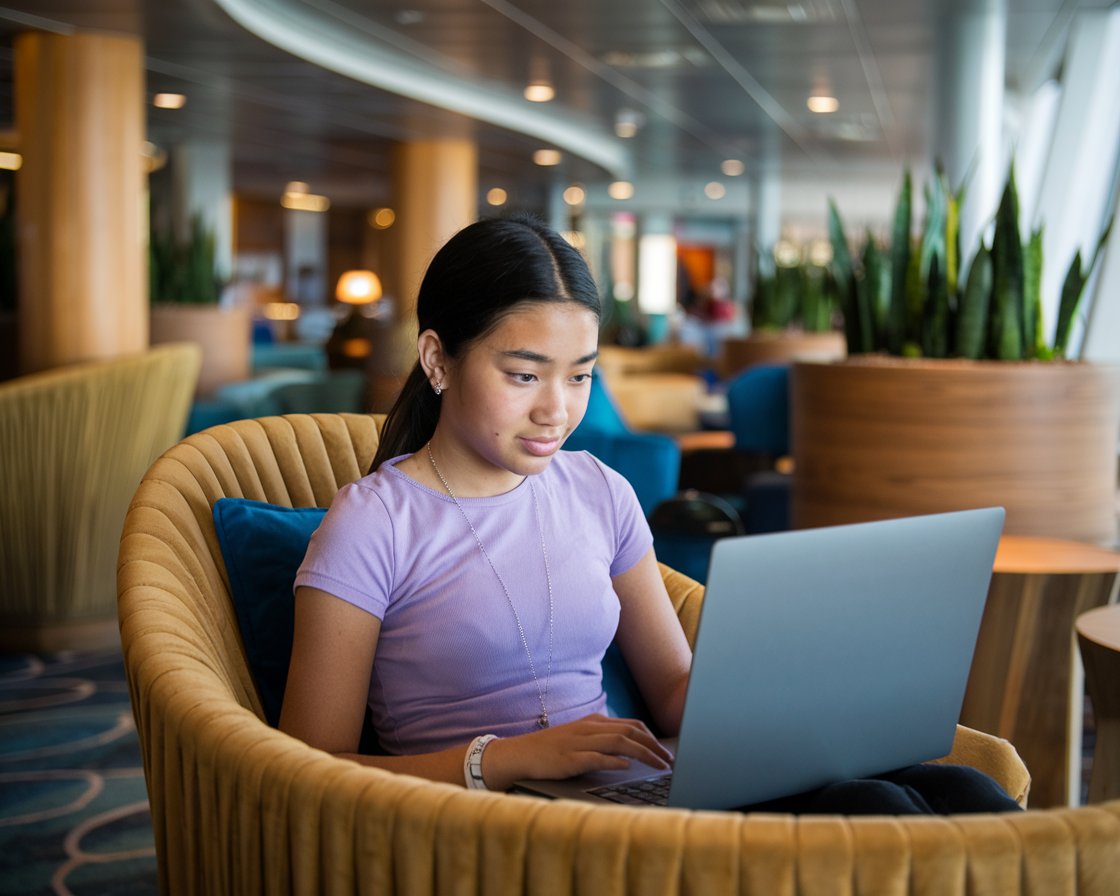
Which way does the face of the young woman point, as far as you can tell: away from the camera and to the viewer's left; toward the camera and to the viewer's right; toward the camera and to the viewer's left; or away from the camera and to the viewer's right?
toward the camera and to the viewer's right

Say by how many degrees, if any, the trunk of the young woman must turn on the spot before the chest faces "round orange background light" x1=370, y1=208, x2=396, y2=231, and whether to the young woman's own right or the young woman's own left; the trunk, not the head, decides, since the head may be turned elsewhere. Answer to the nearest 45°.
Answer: approximately 135° to the young woman's own left

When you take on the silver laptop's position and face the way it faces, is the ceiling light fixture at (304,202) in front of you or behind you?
in front

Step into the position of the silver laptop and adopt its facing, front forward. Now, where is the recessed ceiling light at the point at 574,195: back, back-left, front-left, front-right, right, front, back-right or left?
front-right

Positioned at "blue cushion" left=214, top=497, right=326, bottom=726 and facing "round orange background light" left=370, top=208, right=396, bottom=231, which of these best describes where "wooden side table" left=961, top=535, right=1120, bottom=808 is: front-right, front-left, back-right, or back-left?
front-right

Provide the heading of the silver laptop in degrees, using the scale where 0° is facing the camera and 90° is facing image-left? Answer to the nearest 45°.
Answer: approximately 135°

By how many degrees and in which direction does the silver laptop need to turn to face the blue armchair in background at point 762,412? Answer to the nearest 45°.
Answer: approximately 45° to its right

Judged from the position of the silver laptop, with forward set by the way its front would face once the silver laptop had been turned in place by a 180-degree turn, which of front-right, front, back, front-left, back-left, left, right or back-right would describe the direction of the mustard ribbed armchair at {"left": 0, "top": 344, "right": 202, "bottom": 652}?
back

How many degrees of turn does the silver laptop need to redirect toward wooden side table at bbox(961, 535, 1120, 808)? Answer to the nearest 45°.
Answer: approximately 45° to its right

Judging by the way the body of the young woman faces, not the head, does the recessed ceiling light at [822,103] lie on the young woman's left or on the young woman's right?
on the young woman's left

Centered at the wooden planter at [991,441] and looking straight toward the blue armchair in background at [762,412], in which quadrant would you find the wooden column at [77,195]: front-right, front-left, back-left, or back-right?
front-left

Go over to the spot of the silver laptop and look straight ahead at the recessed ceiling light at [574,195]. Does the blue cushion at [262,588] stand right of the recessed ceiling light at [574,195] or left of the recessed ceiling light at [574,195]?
left

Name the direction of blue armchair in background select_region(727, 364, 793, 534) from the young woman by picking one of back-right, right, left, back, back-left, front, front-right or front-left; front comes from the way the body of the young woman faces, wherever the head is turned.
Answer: back-left

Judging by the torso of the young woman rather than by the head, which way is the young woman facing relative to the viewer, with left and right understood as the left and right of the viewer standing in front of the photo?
facing the viewer and to the right of the viewer

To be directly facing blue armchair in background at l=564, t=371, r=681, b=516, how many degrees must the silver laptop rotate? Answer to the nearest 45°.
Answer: approximately 45° to its right

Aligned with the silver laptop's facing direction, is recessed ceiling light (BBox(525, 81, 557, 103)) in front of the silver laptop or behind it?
in front
